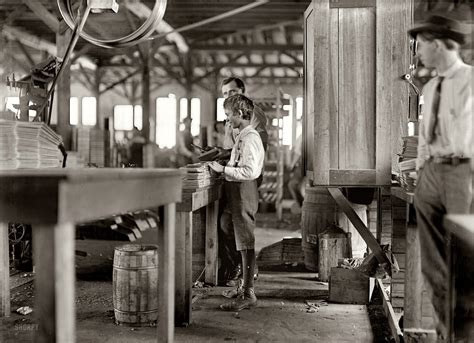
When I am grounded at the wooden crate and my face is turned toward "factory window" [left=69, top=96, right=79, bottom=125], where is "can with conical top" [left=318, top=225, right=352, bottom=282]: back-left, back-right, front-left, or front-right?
front-right

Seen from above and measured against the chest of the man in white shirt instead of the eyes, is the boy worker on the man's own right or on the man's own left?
on the man's own right

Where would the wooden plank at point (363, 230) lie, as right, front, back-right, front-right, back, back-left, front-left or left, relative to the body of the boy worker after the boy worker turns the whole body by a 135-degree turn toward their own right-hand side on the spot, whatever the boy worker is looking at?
front-right

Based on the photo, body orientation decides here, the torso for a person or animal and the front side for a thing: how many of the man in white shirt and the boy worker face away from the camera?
0

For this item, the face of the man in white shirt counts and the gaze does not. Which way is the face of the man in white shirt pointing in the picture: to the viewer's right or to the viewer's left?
to the viewer's left

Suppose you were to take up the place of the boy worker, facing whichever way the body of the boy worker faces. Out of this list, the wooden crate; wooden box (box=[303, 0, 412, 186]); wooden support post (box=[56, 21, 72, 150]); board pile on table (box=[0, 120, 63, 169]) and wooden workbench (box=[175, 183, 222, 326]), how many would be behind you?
2

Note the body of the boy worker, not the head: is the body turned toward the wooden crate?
no

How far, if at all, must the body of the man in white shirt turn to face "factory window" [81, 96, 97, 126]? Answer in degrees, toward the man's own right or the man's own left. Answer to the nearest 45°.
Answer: approximately 90° to the man's own right

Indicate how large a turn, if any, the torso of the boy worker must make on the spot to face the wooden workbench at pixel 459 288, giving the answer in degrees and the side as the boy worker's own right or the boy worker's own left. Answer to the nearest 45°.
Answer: approximately 135° to the boy worker's own left

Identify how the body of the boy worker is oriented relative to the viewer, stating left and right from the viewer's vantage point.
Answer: facing to the left of the viewer

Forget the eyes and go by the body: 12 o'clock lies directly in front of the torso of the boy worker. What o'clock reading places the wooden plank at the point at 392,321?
The wooden plank is roughly at 7 o'clock from the boy worker.

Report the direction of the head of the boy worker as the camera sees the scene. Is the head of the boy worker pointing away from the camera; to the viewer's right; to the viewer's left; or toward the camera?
to the viewer's left

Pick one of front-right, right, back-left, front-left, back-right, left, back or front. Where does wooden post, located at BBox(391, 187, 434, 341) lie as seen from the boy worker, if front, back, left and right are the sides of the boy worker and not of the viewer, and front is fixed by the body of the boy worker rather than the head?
back-left

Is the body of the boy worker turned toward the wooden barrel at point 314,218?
no

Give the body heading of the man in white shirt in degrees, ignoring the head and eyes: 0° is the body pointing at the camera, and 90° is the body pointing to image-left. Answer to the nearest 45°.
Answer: approximately 45°
